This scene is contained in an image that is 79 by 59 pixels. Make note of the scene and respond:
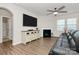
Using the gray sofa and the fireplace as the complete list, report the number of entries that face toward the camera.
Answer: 1

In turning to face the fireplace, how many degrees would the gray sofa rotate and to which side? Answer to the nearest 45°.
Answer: approximately 90° to its right

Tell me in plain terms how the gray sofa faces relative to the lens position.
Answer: facing to the left of the viewer

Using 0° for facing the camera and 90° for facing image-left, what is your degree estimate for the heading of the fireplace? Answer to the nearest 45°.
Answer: approximately 0°

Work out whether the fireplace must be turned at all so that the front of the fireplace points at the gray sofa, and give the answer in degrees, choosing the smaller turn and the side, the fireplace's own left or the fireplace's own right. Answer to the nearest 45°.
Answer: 0° — it already faces it

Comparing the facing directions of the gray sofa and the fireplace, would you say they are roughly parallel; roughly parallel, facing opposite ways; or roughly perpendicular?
roughly perpendicular
